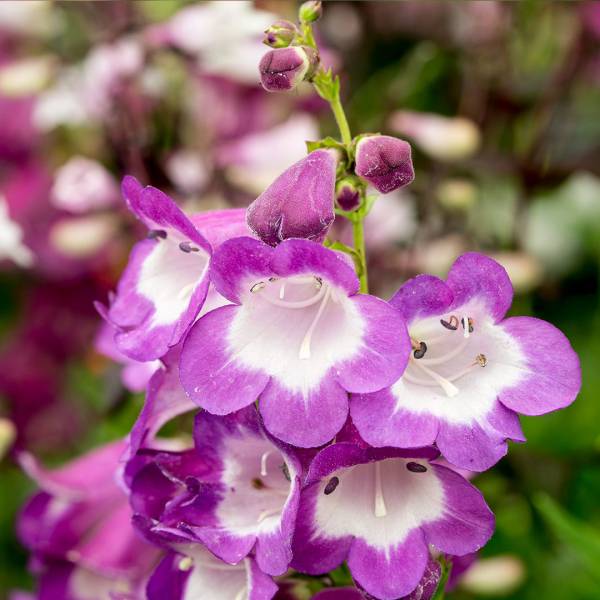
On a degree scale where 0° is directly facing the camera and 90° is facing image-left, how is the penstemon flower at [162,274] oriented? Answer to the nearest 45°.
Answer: approximately 45°

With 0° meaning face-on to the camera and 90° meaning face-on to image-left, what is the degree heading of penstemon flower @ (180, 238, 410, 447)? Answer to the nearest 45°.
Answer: approximately 0°
